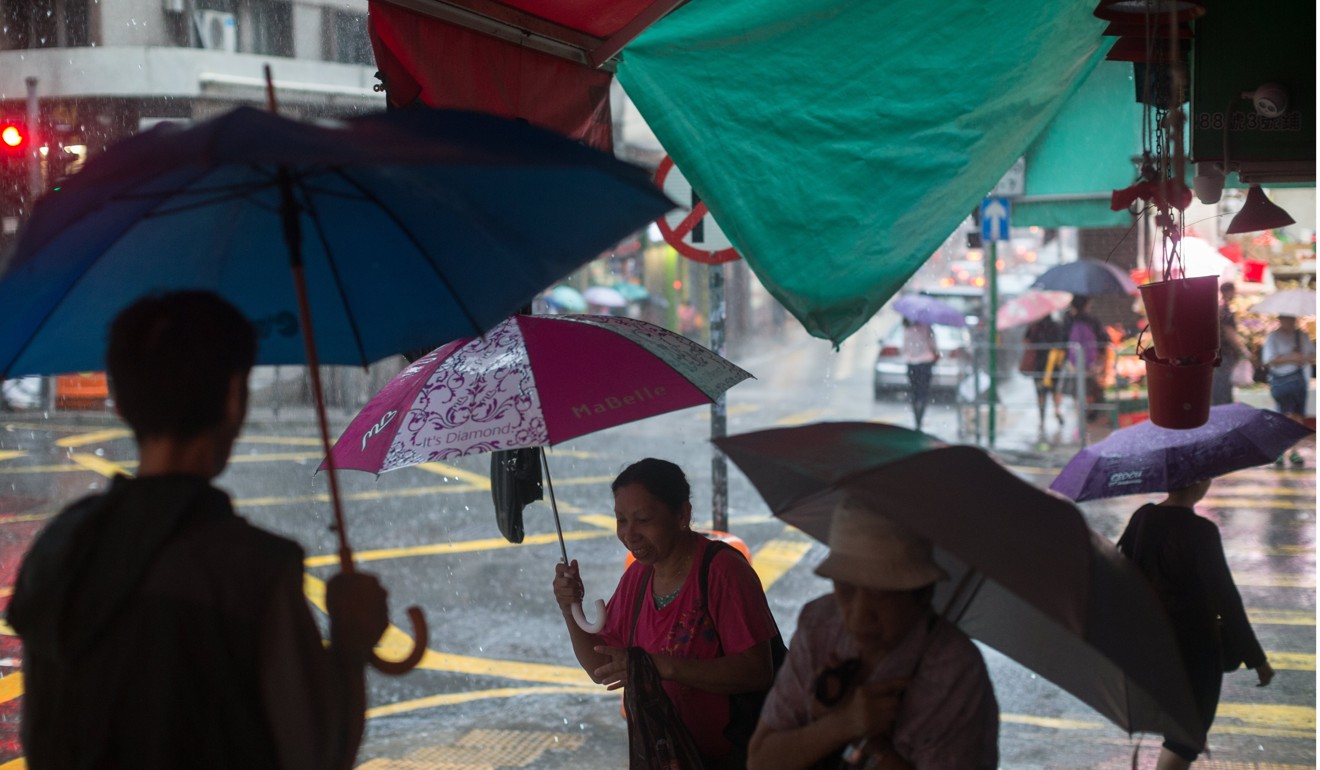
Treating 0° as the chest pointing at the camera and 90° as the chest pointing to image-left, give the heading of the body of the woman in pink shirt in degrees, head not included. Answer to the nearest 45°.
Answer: approximately 45°

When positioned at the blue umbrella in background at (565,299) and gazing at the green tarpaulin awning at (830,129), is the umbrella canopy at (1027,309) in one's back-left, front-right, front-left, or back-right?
front-left

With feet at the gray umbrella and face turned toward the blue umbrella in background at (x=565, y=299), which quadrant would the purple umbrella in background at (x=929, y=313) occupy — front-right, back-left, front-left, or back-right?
front-right

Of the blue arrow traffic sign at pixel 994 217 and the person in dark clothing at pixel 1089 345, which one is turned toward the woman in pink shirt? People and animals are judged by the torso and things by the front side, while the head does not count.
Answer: the blue arrow traffic sign

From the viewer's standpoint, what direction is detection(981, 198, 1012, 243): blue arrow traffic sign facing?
toward the camera

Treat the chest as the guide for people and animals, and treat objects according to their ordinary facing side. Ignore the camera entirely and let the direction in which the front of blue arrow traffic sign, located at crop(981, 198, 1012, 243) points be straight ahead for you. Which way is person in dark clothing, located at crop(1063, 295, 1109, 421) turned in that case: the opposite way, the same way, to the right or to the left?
the opposite way

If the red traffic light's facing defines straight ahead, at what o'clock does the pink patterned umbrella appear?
The pink patterned umbrella is roughly at 12 o'clock from the red traffic light.

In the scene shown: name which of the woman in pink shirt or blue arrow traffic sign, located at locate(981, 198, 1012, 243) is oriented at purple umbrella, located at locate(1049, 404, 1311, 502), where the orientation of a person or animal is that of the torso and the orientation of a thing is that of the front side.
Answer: the blue arrow traffic sign

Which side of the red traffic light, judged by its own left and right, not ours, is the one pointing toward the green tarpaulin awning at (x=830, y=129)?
front

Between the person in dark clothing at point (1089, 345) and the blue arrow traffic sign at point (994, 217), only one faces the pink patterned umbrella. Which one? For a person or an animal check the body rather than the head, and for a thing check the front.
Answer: the blue arrow traffic sign

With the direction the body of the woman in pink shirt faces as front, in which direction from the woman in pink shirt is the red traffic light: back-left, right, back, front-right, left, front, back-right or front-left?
right

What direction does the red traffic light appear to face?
toward the camera

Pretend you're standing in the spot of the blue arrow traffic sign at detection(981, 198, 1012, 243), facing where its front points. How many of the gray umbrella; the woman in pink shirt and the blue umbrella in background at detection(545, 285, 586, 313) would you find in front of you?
2

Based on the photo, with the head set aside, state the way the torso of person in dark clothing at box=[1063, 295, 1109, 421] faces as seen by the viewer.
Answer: away from the camera

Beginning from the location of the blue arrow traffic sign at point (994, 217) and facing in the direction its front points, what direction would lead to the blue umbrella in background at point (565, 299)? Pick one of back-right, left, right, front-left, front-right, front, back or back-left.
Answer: back-right

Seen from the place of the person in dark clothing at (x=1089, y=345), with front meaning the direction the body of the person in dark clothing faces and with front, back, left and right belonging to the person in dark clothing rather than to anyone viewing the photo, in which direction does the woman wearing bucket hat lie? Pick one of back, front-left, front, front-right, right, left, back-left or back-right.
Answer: back

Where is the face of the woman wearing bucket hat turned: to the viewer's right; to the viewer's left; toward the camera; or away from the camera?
toward the camera

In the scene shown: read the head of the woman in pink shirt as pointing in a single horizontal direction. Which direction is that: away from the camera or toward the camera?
toward the camera

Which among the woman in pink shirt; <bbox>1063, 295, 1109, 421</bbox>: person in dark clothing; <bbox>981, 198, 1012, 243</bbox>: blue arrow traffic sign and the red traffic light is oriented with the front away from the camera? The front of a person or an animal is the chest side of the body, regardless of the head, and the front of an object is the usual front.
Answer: the person in dark clothing

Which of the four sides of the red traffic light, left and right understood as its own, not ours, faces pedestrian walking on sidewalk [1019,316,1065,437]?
left

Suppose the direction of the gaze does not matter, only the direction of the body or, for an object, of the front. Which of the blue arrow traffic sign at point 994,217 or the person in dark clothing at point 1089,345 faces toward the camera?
the blue arrow traffic sign
